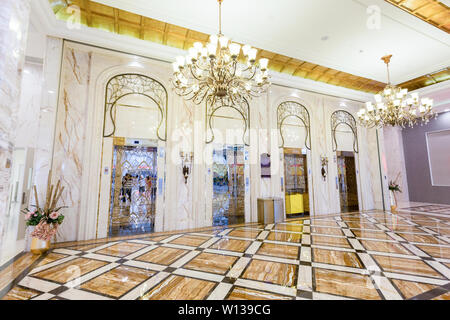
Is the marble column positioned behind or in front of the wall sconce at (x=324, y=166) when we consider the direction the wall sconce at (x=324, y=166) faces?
in front

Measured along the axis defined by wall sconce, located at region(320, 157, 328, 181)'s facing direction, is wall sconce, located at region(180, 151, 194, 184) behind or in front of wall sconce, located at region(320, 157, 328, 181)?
in front

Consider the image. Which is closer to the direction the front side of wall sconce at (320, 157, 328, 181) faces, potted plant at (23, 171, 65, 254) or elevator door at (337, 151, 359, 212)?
the potted plant

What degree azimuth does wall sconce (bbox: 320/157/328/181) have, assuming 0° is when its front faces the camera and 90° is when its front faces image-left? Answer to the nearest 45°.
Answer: approximately 0°

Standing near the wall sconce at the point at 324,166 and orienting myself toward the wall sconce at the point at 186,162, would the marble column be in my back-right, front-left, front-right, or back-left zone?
front-left

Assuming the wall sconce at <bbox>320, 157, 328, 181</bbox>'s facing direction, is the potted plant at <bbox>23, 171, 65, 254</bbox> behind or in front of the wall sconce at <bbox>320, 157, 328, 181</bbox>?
in front

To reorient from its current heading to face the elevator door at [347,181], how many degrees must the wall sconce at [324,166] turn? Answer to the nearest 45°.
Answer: approximately 135° to its left

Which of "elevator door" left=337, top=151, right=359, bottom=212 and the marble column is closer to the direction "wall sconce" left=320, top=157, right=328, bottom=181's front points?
the marble column
